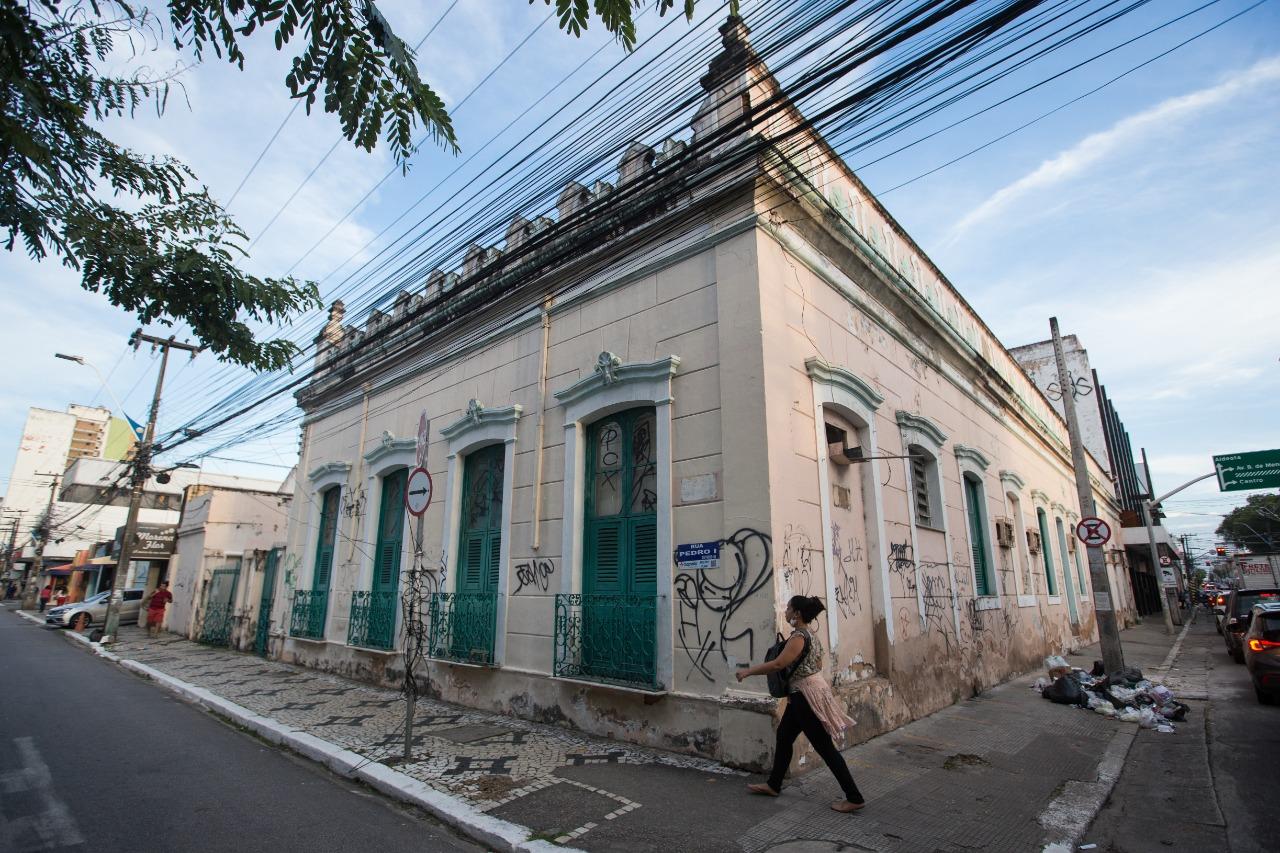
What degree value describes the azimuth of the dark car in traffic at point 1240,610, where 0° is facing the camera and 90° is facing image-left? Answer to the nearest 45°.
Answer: approximately 180°

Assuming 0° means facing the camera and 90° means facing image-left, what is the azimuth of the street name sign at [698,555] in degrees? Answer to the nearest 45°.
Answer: approximately 45°

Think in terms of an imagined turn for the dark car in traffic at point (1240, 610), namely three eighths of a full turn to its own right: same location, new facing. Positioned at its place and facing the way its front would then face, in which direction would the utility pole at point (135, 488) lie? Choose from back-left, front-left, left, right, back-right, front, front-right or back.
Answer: right

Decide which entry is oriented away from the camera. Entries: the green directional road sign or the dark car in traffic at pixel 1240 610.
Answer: the dark car in traffic

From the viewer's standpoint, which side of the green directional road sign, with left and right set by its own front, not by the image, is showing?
front

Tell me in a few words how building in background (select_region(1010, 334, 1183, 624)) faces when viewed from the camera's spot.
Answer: facing the viewer and to the right of the viewer

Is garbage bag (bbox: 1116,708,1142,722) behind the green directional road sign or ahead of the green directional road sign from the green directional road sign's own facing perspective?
ahead

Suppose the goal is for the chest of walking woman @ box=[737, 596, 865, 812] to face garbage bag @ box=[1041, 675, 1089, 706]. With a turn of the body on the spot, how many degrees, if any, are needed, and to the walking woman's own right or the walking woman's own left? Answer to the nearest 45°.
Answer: approximately 135° to the walking woman's own right

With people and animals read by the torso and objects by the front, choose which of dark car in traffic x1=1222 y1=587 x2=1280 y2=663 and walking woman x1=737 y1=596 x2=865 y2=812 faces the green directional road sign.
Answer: the dark car in traffic

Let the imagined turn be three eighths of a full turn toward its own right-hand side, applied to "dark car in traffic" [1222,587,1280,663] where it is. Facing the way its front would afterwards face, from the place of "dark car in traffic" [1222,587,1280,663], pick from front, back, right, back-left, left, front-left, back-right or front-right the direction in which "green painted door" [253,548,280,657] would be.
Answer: right

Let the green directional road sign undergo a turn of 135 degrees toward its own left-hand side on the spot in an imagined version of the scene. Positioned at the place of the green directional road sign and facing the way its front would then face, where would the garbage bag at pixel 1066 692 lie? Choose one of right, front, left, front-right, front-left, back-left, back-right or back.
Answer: back-right

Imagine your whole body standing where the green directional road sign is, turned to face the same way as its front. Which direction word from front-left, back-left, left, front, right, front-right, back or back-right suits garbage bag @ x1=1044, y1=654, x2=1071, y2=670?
front
